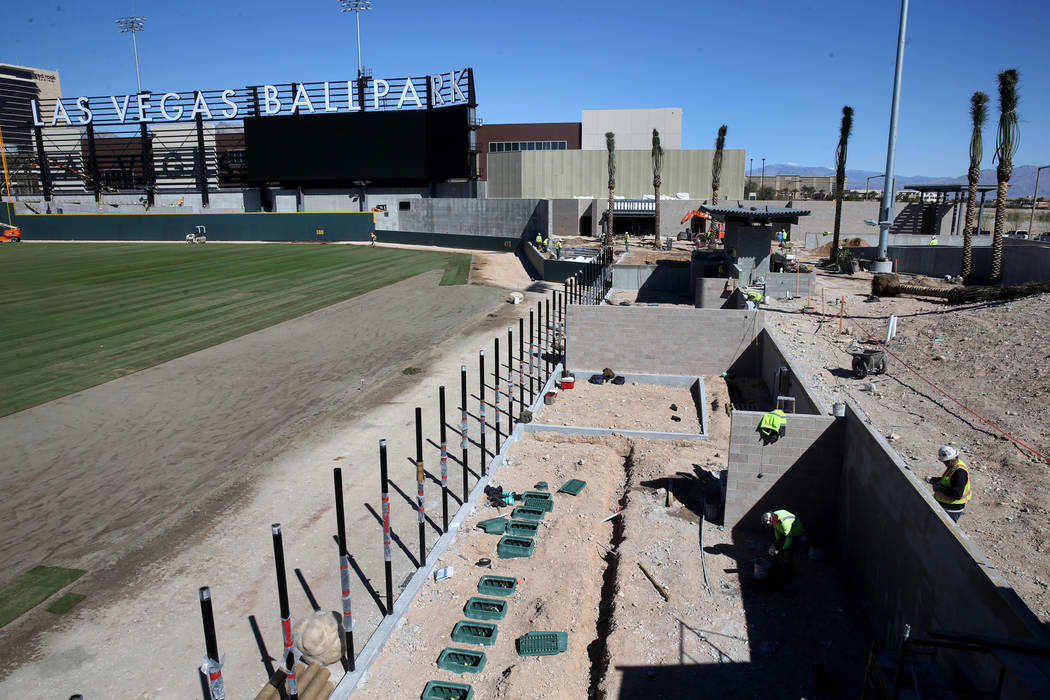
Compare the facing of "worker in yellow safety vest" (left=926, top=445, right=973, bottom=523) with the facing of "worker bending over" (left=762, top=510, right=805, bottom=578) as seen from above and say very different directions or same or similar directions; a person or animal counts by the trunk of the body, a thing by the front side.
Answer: same or similar directions

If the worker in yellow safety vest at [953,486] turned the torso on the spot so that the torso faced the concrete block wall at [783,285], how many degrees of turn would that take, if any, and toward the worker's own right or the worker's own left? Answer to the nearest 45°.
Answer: approximately 90° to the worker's own right

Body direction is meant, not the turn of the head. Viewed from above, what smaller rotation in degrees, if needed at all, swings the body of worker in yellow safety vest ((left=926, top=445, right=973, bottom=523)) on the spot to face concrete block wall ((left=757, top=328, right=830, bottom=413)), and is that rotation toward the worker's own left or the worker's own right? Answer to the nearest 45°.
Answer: approximately 45° to the worker's own right

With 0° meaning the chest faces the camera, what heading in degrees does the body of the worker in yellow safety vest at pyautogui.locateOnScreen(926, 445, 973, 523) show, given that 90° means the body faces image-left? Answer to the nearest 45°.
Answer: approximately 90°

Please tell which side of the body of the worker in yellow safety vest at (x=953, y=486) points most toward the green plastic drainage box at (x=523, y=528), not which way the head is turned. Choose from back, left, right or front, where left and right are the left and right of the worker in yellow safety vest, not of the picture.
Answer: front

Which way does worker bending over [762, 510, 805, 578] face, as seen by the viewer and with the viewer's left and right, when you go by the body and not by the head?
facing to the left of the viewer

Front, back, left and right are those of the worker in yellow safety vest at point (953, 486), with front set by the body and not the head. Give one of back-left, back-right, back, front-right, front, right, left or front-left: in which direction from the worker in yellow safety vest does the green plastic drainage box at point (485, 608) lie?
front-left

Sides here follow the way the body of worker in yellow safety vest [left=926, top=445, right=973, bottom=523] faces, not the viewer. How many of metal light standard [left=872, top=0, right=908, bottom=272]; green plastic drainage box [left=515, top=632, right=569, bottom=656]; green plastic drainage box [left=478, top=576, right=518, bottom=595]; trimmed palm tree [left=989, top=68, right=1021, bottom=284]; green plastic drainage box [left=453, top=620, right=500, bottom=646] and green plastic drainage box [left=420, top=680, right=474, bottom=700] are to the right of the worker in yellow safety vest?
2

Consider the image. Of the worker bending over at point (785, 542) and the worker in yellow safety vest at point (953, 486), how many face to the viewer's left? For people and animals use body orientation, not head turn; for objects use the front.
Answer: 2

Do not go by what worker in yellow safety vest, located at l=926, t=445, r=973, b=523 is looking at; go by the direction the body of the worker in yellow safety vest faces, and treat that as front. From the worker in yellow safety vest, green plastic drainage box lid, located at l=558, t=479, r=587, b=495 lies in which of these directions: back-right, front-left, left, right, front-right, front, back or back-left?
front

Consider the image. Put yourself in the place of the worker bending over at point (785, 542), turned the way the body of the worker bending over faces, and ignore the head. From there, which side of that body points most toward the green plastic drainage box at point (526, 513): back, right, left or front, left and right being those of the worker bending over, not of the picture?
front

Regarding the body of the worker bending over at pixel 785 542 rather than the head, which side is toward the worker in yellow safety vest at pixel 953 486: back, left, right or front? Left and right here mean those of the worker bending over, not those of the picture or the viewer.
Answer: back

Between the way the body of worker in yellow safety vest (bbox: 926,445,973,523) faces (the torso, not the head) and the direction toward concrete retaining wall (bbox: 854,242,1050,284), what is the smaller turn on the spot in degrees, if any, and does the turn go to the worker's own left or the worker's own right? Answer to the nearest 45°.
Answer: approximately 90° to the worker's own right

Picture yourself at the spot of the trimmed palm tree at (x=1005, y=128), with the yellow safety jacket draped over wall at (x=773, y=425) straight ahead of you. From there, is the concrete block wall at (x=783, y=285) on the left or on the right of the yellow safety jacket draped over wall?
right
